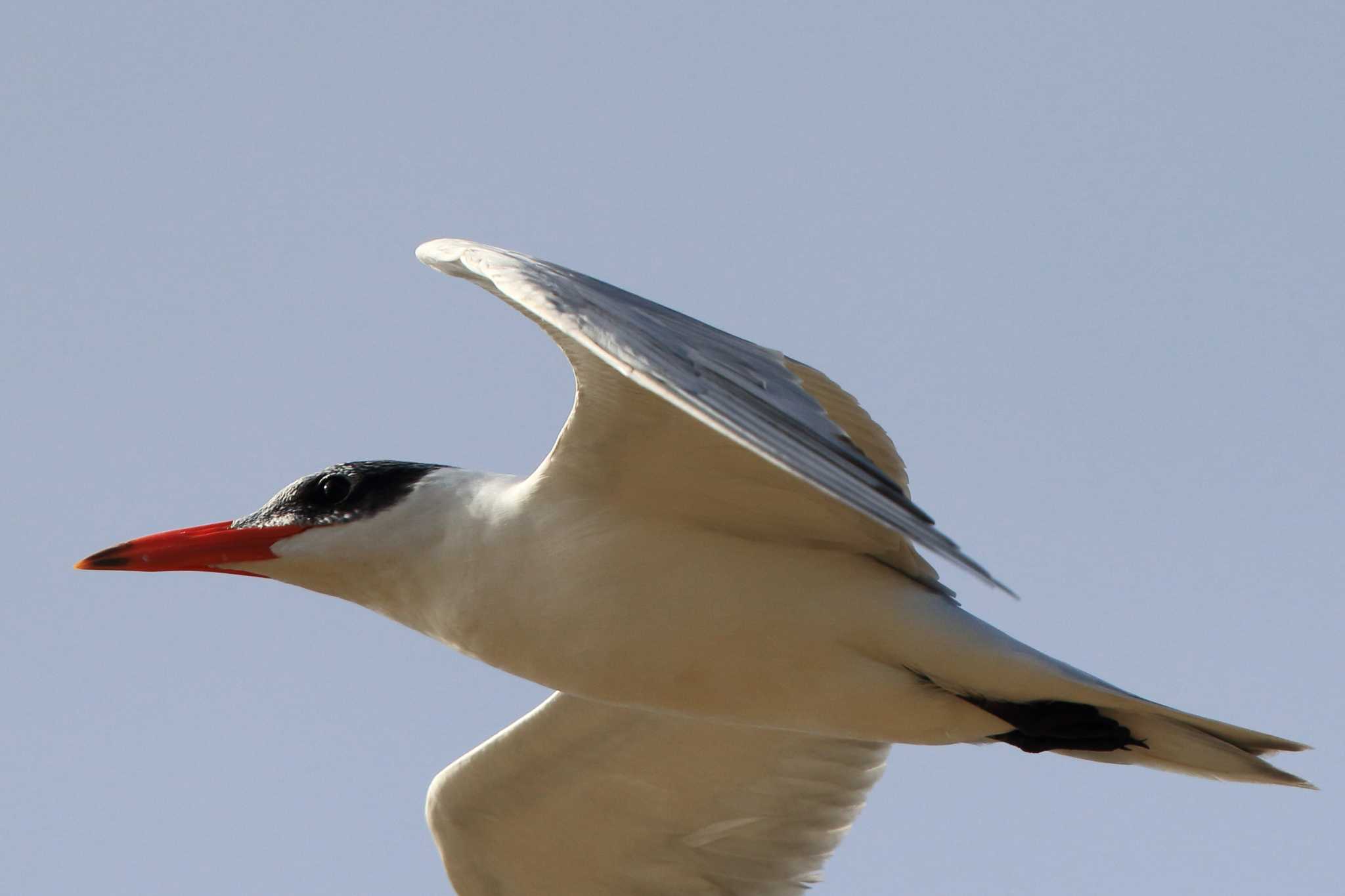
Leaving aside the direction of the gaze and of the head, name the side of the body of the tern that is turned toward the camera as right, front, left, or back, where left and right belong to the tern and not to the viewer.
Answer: left
